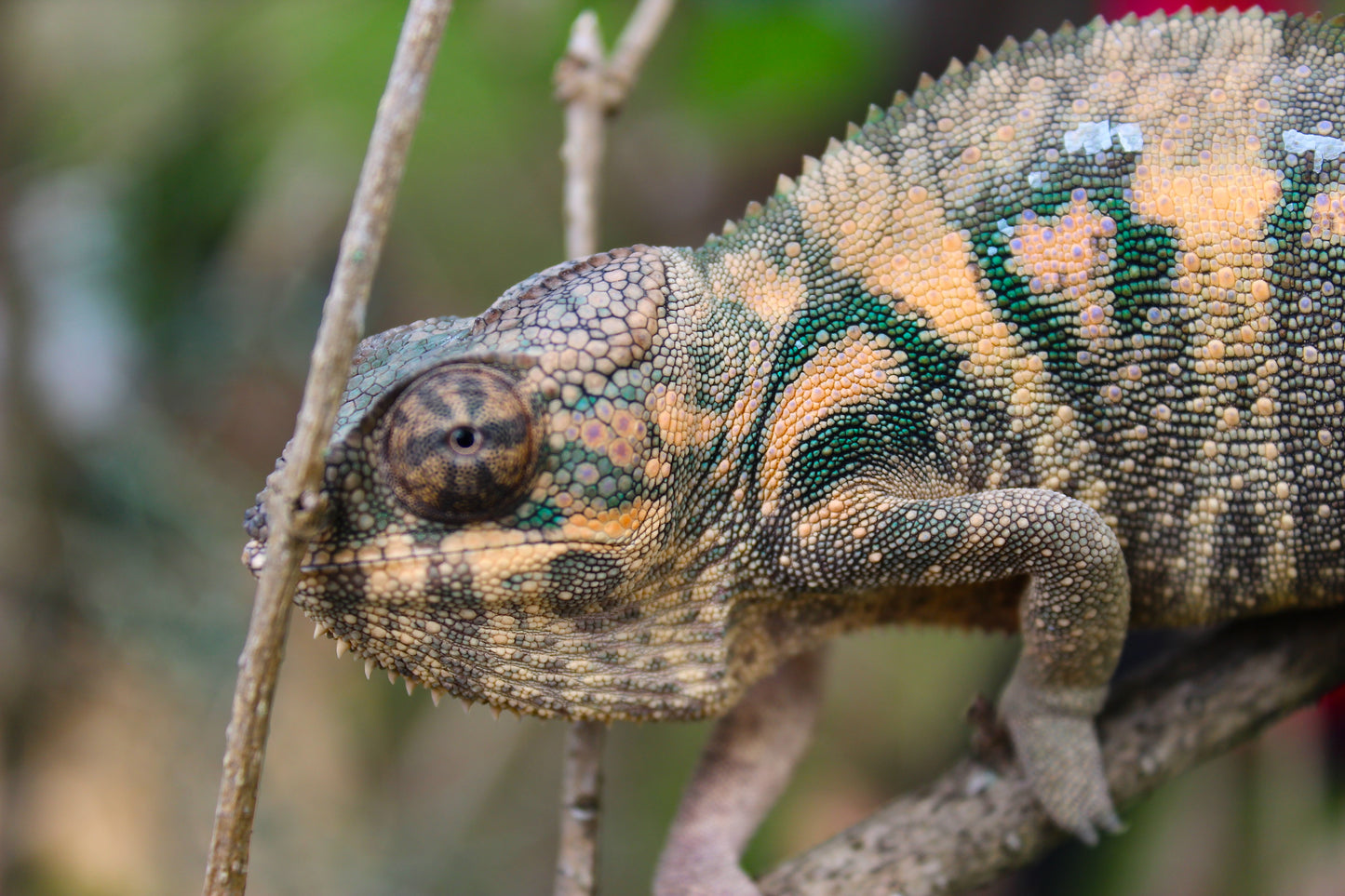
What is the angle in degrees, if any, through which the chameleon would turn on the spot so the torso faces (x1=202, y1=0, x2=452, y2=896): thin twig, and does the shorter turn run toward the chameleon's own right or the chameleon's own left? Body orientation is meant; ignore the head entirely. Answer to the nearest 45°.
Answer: approximately 45° to the chameleon's own left

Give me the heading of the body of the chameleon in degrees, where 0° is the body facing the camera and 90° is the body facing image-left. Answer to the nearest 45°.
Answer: approximately 90°

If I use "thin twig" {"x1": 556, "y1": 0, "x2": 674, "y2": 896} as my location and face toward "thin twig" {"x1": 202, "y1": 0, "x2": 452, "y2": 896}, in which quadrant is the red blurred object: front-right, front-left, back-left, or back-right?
back-right

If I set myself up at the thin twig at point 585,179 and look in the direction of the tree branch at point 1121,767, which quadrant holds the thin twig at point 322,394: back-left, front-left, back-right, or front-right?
back-right
